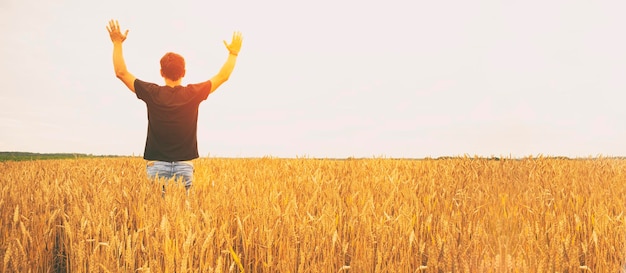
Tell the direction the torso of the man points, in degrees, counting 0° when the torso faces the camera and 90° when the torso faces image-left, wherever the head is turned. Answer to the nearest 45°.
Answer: approximately 180°

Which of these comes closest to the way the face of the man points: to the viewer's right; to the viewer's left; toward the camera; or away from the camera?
away from the camera
